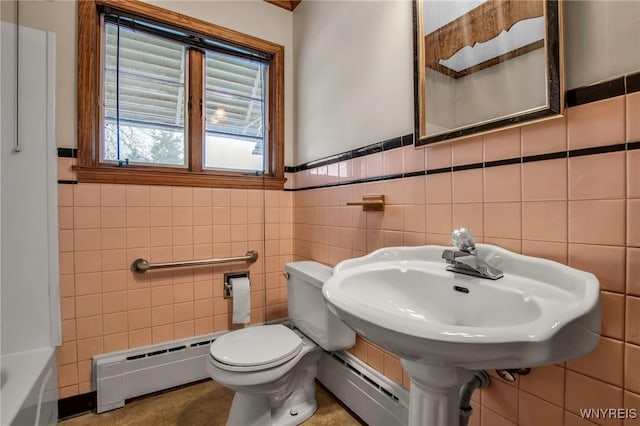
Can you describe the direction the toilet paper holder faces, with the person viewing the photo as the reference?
facing the viewer

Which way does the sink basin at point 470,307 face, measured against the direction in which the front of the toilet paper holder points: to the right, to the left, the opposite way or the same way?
to the right
